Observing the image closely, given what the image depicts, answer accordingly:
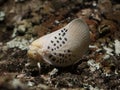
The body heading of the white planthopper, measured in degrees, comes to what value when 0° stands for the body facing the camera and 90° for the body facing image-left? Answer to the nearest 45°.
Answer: approximately 90°
